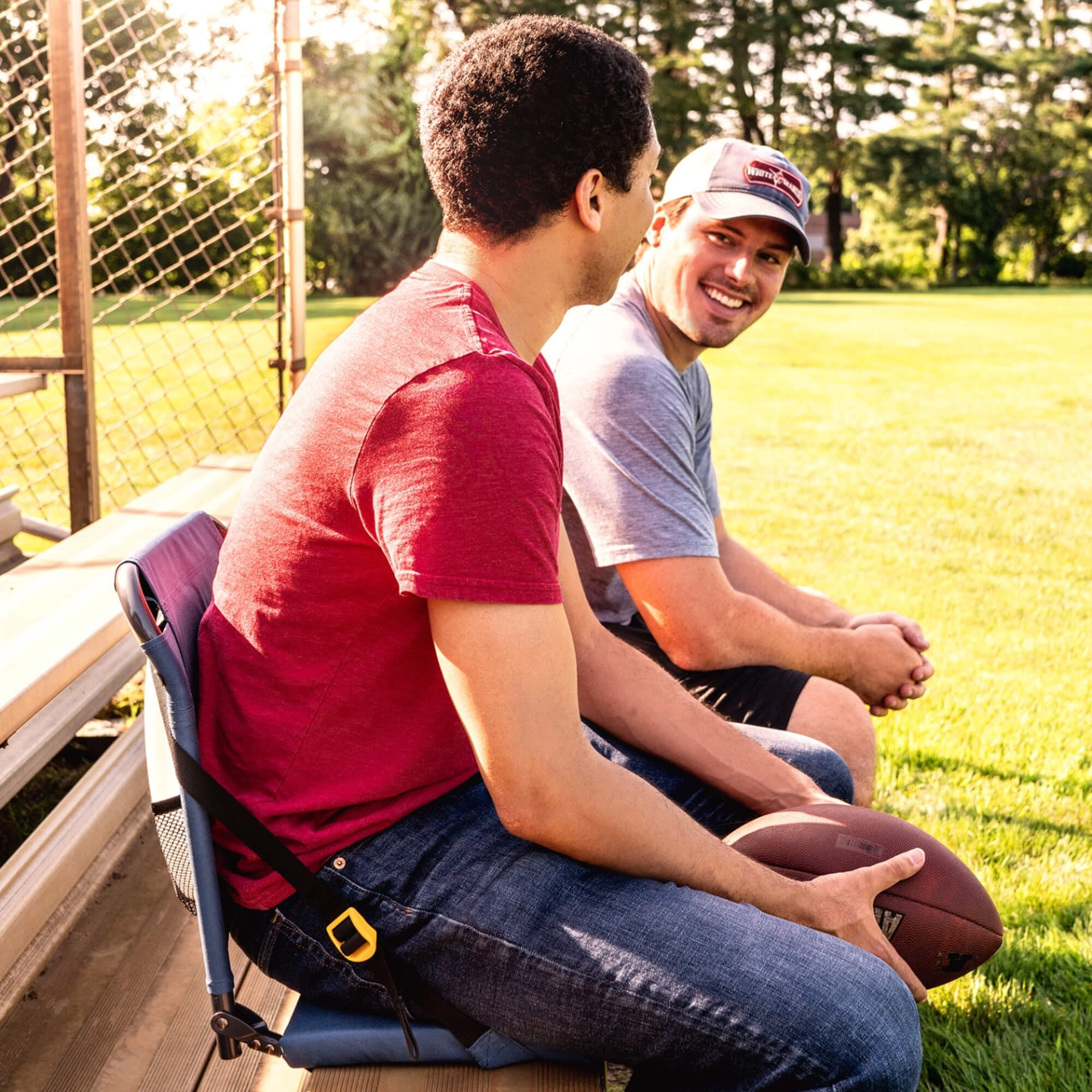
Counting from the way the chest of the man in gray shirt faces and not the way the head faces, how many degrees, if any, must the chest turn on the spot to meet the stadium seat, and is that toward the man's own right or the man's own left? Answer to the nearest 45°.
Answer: approximately 90° to the man's own right

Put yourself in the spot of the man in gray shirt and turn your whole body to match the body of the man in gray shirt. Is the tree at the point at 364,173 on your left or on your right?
on your left

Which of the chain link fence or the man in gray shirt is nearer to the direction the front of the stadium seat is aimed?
the man in gray shirt

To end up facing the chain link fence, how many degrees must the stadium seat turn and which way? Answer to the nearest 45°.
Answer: approximately 90° to its left

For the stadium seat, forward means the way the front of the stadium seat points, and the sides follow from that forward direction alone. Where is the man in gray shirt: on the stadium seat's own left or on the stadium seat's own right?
on the stadium seat's own left

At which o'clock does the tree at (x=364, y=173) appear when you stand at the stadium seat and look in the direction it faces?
The tree is roughly at 9 o'clock from the stadium seat.

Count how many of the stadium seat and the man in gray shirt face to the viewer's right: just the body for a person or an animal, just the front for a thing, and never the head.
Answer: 2

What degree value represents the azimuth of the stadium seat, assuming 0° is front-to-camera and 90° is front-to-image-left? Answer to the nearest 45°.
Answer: approximately 270°

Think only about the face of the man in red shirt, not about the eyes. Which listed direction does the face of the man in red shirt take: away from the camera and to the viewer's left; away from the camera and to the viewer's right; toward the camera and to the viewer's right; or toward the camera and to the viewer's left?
away from the camera and to the viewer's right

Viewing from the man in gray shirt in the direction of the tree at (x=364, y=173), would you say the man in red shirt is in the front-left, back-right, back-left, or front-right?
back-left

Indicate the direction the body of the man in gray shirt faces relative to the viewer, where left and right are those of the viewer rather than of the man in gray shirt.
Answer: facing to the right of the viewer
